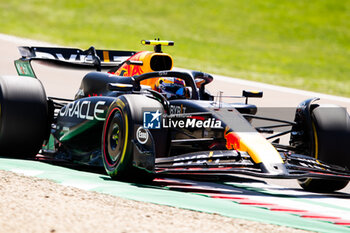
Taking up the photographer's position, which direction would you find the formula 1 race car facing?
facing the viewer and to the right of the viewer
